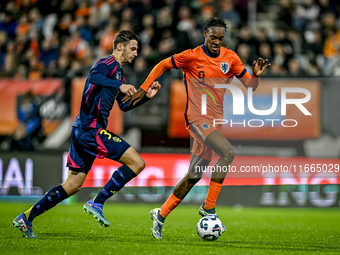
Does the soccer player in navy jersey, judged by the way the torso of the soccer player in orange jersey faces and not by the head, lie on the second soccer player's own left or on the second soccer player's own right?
on the second soccer player's own right

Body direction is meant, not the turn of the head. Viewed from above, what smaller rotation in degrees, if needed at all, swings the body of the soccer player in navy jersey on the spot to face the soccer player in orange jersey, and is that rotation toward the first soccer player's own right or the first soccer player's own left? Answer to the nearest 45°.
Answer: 0° — they already face them

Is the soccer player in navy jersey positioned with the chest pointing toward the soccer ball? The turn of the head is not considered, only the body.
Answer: yes

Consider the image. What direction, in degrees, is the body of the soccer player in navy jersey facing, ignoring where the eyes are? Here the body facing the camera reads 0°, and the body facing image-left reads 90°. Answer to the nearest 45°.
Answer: approximately 270°

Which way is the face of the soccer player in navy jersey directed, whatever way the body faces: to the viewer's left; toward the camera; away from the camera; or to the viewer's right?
to the viewer's right
